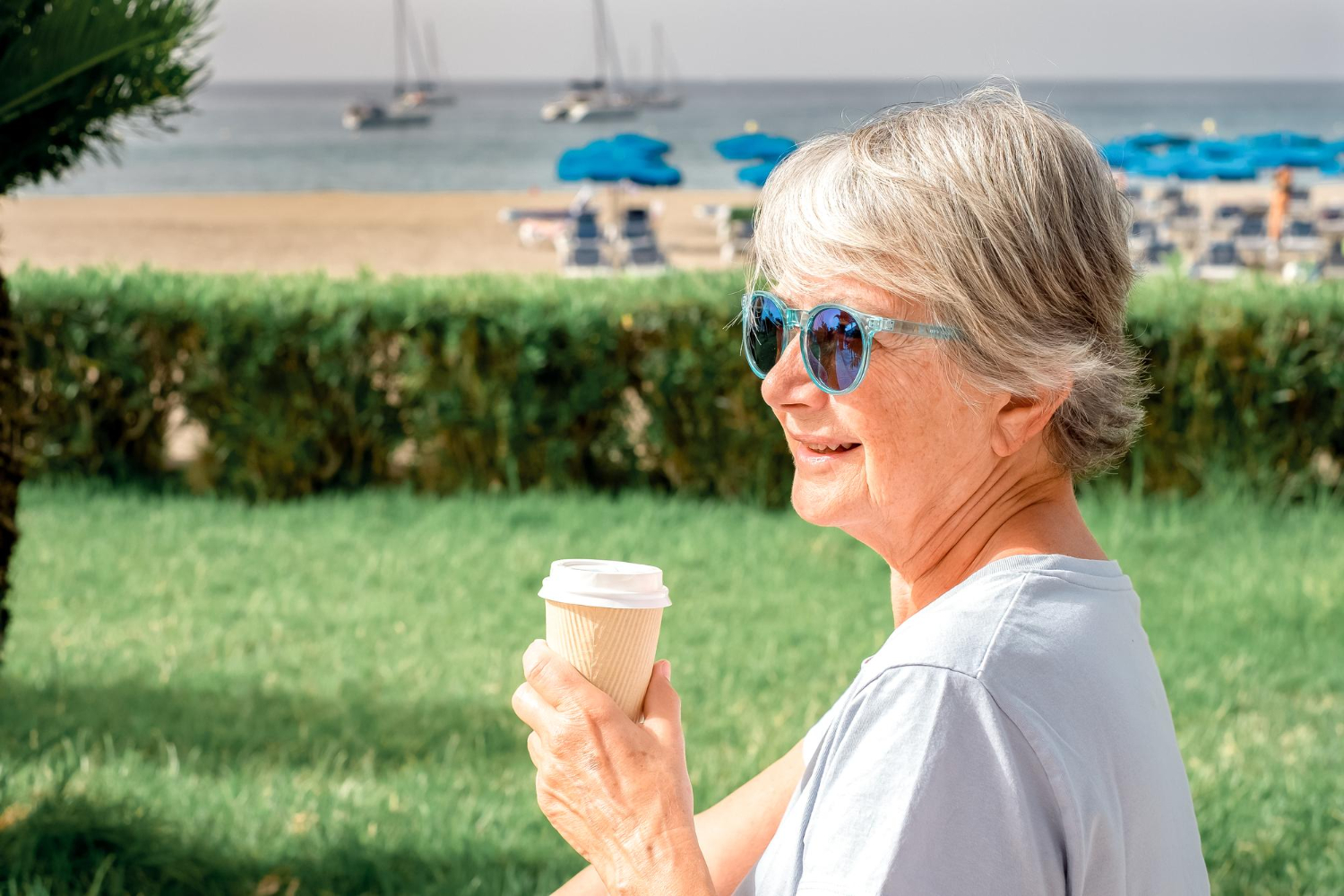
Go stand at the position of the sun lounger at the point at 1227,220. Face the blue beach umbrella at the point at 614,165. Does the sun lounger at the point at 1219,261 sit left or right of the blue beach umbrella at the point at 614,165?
left
